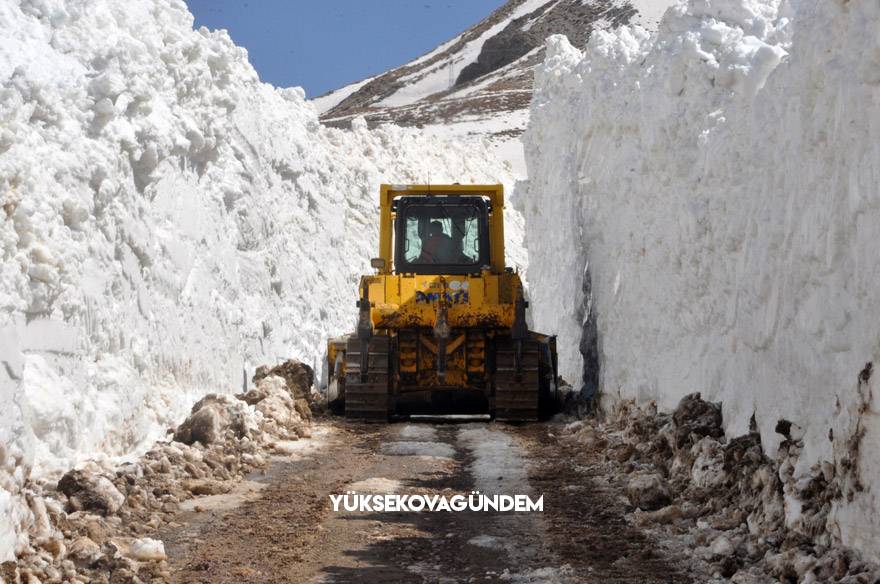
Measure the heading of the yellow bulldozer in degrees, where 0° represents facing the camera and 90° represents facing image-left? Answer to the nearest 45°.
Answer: approximately 180°
